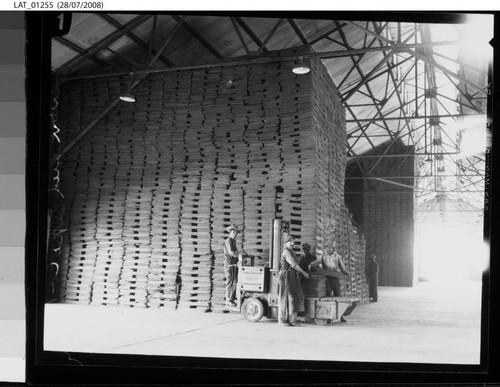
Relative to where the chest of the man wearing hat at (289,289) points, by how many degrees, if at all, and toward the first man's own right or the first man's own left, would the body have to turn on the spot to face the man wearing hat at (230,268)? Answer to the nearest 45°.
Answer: approximately 135° to the first man's own left

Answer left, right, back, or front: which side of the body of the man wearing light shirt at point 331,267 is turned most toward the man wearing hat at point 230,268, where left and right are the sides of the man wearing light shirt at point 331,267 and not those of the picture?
right

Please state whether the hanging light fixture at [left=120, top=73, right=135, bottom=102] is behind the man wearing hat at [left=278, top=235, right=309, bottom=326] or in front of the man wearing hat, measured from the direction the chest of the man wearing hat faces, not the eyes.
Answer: behind

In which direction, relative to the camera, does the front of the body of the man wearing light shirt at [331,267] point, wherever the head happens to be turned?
toward the camera

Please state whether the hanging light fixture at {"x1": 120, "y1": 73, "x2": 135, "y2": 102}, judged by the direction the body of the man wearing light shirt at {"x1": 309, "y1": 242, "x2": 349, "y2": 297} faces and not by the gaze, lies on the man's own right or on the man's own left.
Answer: on the man's own right

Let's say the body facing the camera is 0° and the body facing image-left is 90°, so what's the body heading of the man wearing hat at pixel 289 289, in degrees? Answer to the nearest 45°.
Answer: approximately 270°
